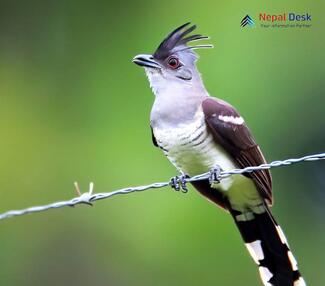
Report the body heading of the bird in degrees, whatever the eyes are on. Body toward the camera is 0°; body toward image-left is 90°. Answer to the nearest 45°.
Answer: approximately 45°
